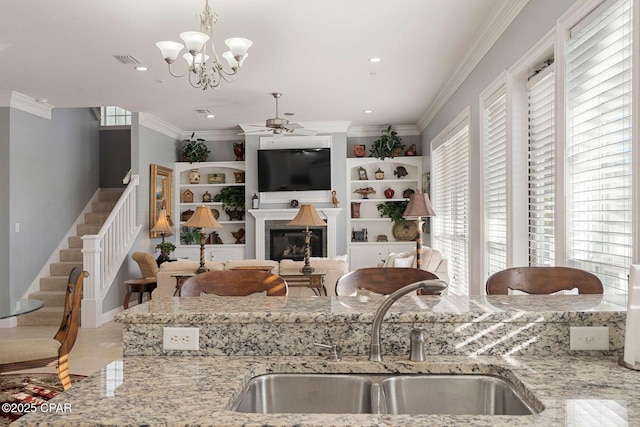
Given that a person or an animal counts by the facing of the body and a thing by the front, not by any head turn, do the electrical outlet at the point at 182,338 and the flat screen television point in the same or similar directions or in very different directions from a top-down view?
same or similar directions

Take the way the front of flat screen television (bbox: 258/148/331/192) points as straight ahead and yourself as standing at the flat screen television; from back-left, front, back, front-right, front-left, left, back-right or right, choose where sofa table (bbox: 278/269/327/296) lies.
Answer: front

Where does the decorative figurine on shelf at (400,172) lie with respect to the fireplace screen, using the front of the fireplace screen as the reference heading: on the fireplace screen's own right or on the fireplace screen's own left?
on the fireplace screen's own left

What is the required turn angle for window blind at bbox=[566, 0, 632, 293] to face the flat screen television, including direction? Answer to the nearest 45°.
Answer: approximately 90° to its right

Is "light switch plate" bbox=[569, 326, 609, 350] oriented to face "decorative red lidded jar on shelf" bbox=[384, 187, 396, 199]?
no

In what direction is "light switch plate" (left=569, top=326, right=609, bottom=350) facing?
toward the camera

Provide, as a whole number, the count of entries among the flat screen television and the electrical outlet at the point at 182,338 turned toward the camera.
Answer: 2

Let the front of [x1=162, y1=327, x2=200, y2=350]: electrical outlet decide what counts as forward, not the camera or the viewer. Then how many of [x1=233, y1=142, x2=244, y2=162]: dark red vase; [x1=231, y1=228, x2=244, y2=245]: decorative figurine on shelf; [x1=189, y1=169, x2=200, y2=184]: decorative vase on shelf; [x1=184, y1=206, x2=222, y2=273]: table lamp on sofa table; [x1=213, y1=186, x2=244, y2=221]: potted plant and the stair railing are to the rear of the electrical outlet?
6

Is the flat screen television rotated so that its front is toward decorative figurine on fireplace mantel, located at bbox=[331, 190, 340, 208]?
no

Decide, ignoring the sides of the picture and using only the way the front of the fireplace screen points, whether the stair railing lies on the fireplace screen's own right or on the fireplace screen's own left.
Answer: on the fireplace screen's own right

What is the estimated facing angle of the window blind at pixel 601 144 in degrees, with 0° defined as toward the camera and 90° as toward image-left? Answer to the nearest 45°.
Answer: approximately 45°

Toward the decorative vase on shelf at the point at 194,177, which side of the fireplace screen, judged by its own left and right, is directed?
right

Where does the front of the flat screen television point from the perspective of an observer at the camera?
facing the viewer

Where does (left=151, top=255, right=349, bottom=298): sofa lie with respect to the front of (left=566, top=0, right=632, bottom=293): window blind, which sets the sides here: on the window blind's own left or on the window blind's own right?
on the window blind's own right

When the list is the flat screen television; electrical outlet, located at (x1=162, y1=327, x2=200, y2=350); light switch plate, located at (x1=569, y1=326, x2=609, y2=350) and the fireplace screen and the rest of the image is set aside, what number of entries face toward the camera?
4

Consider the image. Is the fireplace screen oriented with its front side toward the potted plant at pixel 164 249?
no

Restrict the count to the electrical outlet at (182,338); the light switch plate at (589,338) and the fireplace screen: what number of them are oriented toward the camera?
3

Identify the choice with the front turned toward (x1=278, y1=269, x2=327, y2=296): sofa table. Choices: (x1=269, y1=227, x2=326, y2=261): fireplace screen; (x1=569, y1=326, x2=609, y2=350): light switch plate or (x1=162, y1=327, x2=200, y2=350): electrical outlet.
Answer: the fireplace screen

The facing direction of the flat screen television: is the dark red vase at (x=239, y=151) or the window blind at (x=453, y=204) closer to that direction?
the window blind

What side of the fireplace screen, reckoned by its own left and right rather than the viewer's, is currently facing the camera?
front
